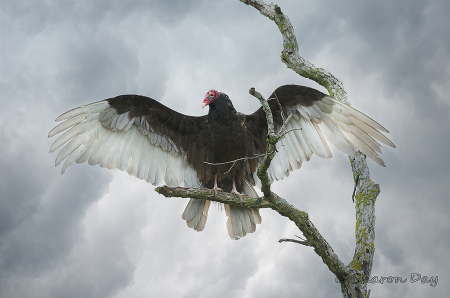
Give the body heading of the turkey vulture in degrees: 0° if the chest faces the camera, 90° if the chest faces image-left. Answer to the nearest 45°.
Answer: approximately 0°
